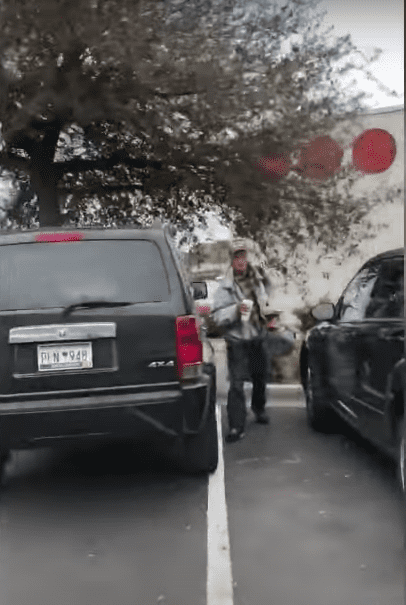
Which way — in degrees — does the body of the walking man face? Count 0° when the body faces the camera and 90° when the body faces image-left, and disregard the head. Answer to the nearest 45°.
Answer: approximately 0°

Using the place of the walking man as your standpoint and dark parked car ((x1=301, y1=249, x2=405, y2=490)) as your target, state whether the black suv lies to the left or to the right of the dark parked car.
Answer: right

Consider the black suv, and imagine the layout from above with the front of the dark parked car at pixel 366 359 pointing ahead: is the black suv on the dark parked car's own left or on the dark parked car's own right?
on the dark parked car's own left

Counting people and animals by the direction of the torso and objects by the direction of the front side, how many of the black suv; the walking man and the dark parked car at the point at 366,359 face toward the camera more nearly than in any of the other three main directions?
1

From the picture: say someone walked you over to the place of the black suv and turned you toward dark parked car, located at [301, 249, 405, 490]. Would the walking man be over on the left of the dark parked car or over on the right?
left

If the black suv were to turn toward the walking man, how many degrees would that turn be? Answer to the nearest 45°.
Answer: approximately 45° to its right

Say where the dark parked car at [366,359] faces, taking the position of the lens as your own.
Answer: facing away from the viewer and to the left of the viewer

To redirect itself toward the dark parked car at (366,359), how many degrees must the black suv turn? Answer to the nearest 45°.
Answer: approximately 90° to its right

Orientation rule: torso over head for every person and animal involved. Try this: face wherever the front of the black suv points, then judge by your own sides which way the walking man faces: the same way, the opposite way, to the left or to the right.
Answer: the opposite way

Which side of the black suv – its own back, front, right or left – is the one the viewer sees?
back
